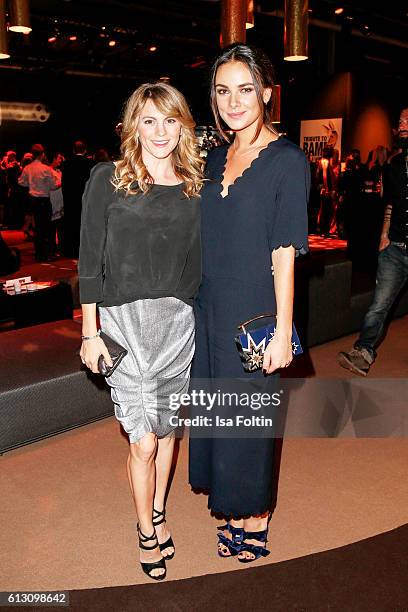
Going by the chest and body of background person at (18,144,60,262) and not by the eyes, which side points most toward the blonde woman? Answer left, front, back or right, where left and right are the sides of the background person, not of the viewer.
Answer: back

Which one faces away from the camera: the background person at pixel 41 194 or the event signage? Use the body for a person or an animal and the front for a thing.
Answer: the background person

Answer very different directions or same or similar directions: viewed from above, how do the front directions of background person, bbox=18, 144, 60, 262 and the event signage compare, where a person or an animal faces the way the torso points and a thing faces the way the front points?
very different directions

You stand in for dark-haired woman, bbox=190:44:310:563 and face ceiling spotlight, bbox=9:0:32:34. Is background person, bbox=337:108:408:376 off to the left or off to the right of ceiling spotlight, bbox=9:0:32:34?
right

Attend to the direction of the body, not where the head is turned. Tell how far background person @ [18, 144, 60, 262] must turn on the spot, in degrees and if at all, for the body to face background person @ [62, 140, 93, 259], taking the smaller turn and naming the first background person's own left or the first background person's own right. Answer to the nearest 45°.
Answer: approximately 135° to the first background person's own right

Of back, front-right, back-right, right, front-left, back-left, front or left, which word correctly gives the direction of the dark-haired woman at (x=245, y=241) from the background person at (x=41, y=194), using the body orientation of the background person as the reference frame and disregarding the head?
back

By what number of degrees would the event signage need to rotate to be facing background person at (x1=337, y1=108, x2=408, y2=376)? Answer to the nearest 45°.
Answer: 0° — it already faces them
